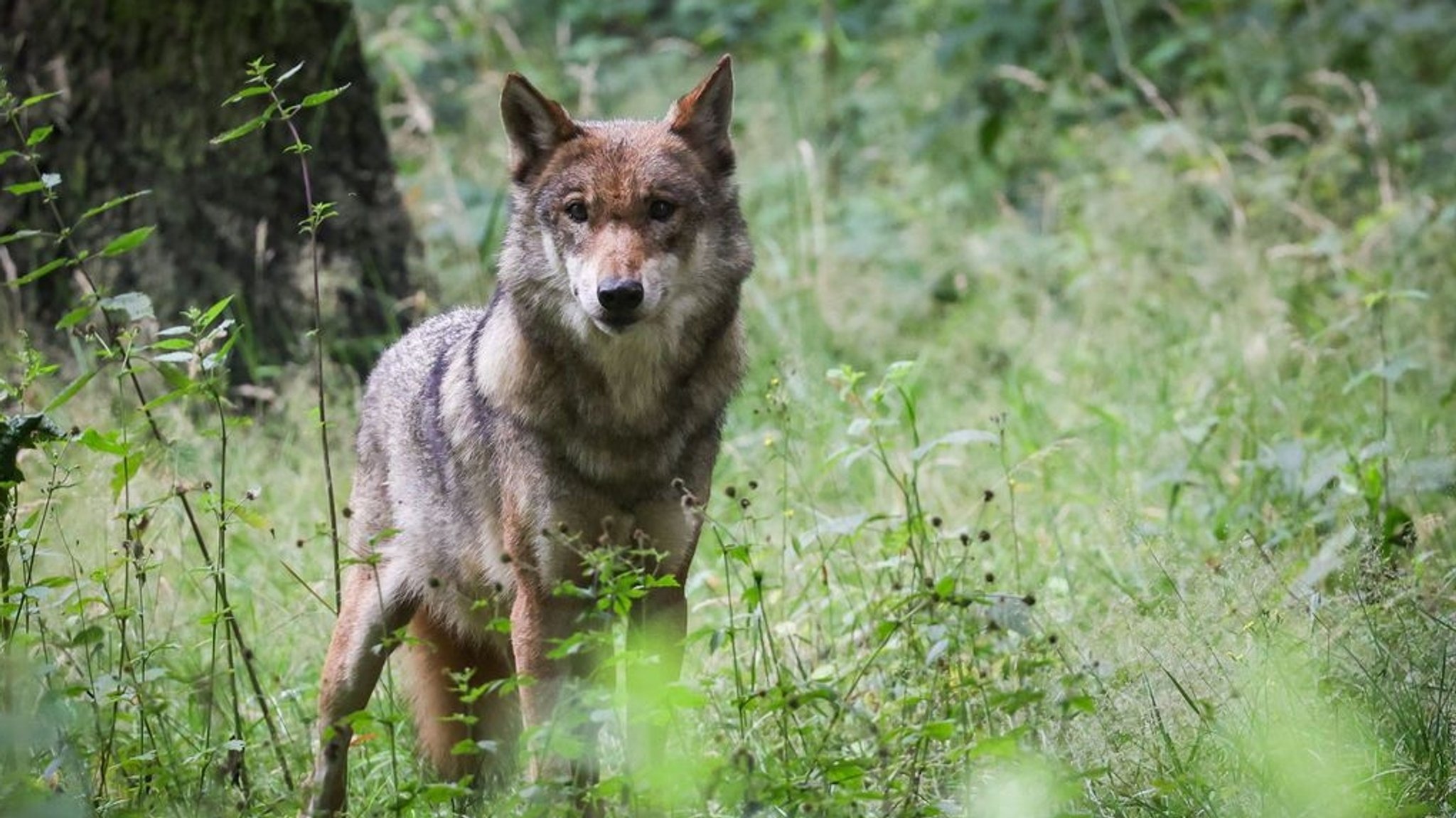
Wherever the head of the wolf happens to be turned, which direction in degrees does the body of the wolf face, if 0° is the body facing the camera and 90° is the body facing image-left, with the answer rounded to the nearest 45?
approximately 315°

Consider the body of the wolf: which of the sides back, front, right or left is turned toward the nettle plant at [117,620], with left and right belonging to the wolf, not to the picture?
right

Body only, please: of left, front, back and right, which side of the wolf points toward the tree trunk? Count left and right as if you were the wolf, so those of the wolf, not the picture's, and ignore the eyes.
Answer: back
